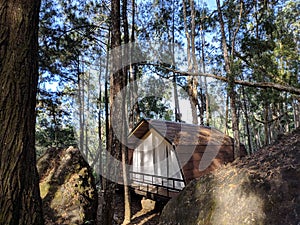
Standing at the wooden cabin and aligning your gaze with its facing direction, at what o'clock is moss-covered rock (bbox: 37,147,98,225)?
The moss-covered rock is roughly at 11 o'clock from the wooden cabin.

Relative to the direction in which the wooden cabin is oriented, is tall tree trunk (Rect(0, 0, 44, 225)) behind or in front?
in front

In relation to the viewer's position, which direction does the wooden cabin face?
facing the viewer and to the left of the viewer

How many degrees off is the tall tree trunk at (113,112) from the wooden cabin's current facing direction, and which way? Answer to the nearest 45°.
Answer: approximately 45° to its left
